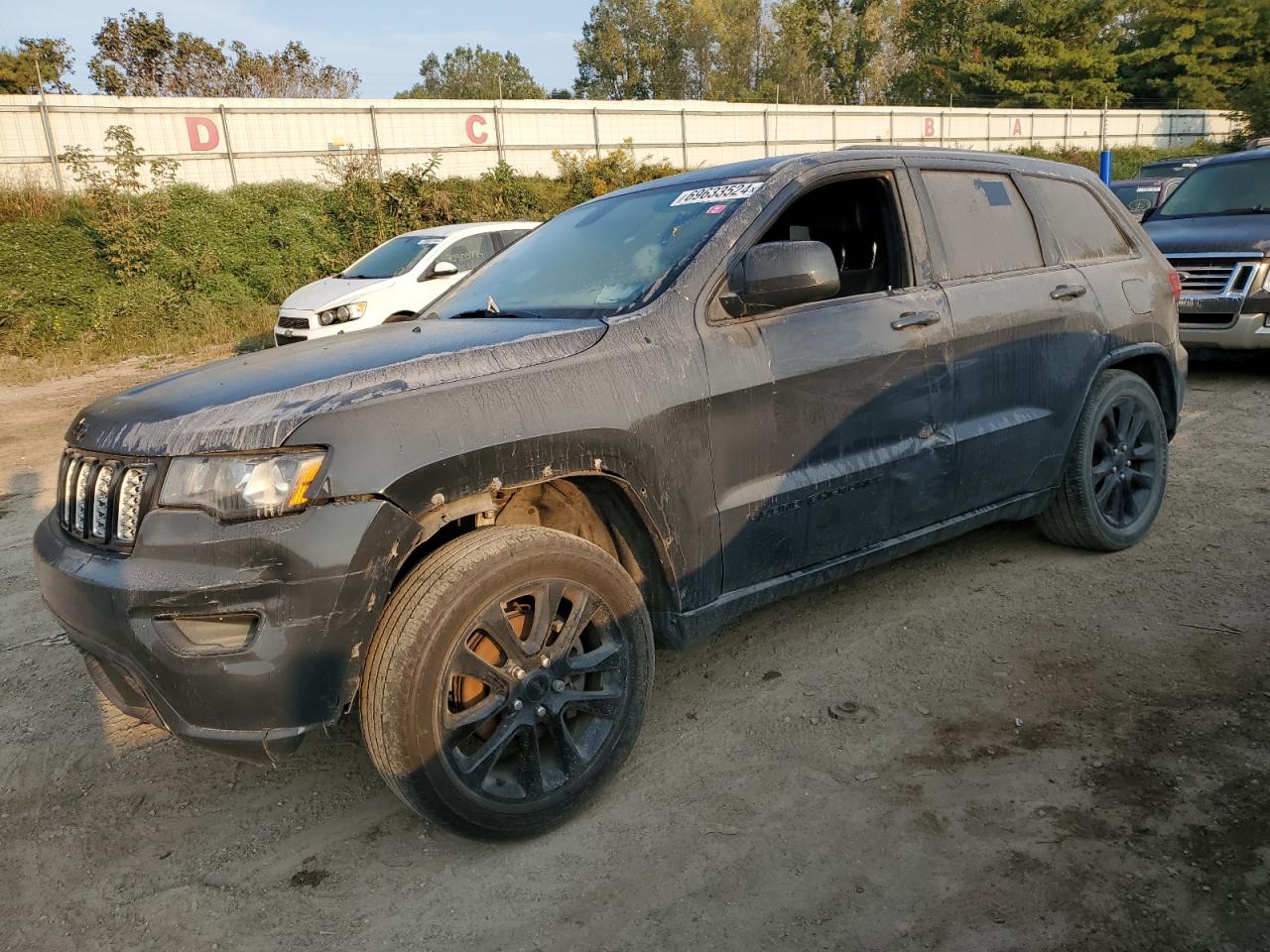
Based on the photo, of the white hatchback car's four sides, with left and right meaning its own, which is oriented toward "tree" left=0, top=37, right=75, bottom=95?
right

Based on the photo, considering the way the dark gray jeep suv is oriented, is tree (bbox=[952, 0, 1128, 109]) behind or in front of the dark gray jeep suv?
behind

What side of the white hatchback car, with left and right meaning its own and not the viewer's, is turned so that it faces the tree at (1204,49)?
back

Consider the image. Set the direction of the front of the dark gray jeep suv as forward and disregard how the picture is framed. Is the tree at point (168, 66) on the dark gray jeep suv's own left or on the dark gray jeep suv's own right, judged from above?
on the dark gray jeep suv's own right

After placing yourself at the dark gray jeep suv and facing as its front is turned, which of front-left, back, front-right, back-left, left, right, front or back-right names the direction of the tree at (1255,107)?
back

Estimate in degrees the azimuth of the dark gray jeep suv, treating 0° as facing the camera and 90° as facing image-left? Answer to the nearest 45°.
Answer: approximately 45°

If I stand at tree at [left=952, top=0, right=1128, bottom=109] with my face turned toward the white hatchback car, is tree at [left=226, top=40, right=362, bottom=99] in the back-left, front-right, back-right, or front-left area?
front-right

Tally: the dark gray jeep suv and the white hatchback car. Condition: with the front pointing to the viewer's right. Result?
0

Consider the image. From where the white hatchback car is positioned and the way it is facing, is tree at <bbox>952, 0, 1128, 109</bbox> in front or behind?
behind

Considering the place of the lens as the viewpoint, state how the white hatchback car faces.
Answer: facing the viewer and to the left of the viewer

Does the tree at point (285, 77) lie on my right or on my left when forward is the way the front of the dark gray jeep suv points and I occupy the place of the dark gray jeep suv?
on my right

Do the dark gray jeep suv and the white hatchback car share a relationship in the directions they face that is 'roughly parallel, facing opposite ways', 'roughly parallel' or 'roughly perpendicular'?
roughly parallel

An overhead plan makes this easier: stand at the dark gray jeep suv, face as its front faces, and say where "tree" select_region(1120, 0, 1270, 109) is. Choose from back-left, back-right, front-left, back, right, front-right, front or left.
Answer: back

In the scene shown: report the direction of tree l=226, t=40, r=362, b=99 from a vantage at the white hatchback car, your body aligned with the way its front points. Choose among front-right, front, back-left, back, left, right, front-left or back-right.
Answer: back-right

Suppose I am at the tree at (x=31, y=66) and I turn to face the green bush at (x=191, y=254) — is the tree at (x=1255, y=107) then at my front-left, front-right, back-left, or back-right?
front-left
